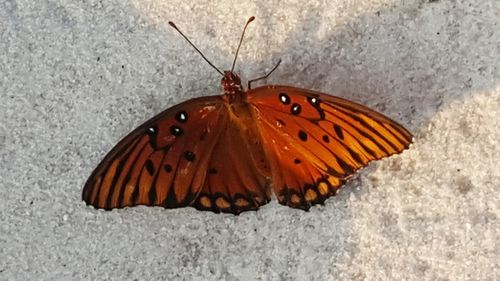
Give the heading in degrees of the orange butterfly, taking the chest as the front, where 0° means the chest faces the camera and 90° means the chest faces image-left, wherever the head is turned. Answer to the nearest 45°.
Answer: approximately 180°
